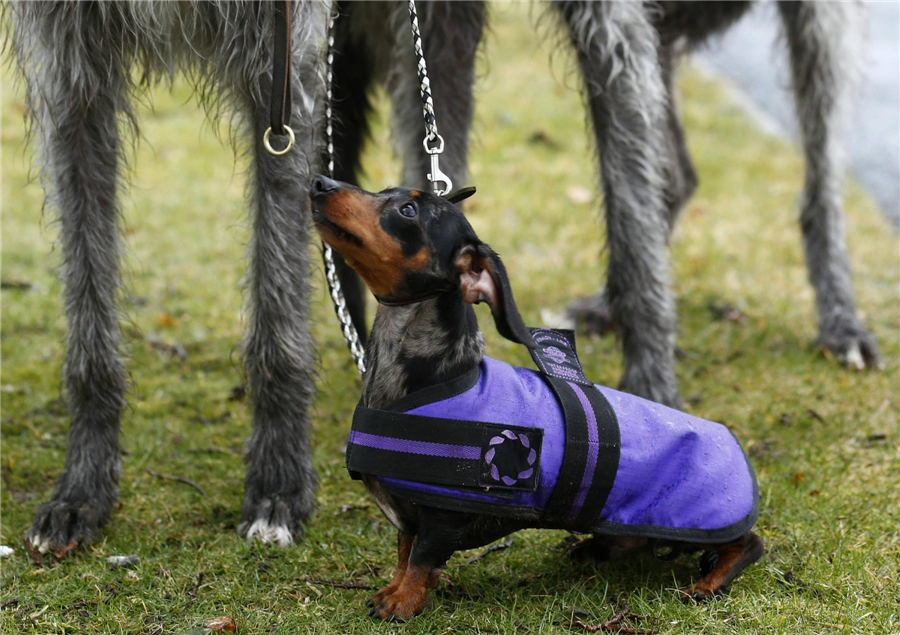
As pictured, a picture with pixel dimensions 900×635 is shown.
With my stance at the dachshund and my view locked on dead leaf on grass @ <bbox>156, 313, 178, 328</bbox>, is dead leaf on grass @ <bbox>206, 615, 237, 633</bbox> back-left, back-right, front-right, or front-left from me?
front-left

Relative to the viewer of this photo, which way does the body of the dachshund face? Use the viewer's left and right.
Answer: facing to the left of the viewer

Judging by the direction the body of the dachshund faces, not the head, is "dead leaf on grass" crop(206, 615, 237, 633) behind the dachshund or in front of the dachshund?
in front

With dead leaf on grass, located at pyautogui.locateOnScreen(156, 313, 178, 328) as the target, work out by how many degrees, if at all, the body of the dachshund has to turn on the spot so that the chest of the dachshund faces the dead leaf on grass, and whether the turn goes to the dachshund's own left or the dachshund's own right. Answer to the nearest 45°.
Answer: approximately 45° to the dachshund's own right
